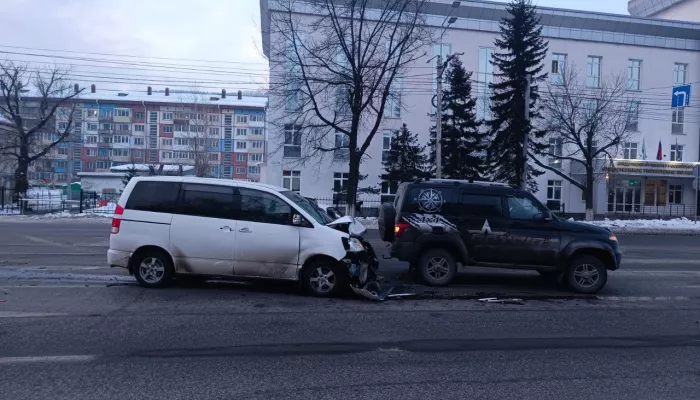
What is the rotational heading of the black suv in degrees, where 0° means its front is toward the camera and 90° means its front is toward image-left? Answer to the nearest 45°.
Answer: approximately 270°

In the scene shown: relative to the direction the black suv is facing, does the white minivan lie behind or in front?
behind

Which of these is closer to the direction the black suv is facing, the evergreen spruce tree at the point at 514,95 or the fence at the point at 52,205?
the evergreen spruce tree

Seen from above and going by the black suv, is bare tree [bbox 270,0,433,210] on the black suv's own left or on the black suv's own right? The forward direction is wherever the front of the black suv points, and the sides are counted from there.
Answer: on the black suv's own left

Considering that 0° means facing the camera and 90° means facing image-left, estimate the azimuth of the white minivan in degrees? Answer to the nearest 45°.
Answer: approximately 270°

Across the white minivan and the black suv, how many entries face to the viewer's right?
2

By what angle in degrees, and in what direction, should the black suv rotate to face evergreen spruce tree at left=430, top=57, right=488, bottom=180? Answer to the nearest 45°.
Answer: approximately 90° to its left

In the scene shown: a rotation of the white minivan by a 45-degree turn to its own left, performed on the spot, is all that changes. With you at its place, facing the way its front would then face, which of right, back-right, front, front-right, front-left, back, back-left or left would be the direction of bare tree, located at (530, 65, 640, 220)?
front

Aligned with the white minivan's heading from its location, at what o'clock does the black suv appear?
The black suv is roughly at 12 o'clock from the white minivan.

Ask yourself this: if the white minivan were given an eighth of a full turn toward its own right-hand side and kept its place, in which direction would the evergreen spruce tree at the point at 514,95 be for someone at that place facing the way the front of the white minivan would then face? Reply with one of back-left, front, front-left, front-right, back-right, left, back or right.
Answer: left

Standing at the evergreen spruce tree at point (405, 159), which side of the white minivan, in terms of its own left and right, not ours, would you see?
left

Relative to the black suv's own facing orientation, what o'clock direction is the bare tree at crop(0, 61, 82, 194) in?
The bare tree is roughly at 7 o'clock from the black suv.

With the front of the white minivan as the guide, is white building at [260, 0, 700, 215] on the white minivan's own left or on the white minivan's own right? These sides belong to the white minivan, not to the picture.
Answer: on the white minivan's own left
